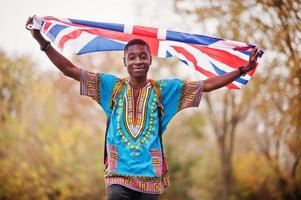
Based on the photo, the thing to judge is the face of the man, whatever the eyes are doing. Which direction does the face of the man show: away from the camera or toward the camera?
toward the camera

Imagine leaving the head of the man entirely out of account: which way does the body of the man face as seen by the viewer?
toward the camera
